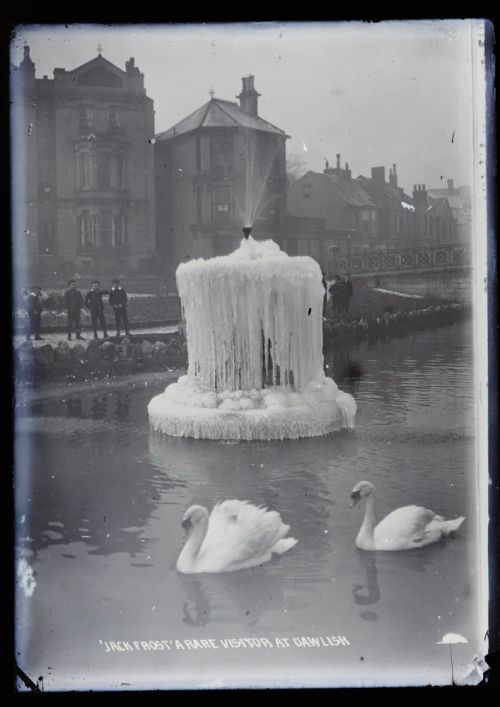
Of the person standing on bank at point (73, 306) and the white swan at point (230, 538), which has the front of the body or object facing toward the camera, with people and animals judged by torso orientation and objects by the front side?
the person standing on bank

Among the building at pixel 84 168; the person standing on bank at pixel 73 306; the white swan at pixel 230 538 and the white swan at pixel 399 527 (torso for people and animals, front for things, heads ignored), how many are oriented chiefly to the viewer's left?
2

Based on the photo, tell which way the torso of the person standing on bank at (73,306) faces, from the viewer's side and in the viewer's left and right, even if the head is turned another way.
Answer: facing the viewer

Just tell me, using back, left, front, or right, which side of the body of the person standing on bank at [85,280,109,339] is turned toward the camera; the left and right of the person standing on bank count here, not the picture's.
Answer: front

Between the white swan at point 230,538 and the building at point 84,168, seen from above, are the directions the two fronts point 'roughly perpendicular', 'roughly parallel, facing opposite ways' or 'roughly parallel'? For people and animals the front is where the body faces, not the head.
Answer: roughly perpendicular

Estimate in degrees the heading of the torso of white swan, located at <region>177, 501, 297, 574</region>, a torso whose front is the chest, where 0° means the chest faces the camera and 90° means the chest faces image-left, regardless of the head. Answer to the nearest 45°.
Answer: approximately 90°

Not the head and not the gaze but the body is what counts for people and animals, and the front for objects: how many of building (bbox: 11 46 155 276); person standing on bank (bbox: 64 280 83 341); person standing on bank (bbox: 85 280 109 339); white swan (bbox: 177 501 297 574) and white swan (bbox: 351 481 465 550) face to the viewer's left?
2

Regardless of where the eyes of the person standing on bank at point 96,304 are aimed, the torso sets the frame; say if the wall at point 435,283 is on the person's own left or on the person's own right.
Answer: on the person's own left

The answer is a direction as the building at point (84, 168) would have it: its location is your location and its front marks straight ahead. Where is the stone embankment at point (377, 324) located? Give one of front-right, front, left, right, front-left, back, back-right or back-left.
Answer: left

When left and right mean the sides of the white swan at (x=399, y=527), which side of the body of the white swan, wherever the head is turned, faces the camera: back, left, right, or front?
left
